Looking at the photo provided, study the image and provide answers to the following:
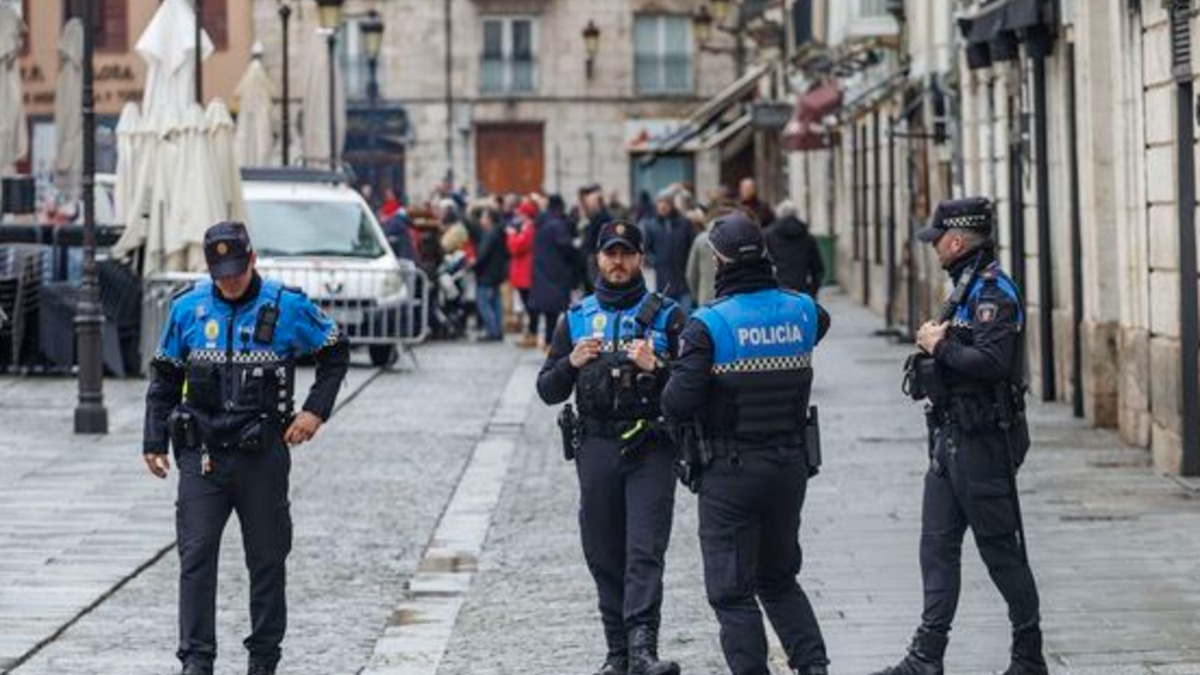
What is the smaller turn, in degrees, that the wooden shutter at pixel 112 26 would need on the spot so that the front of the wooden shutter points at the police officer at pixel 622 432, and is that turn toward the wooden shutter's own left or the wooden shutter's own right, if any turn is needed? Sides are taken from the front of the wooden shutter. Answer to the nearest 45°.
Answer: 0° — it already faces them

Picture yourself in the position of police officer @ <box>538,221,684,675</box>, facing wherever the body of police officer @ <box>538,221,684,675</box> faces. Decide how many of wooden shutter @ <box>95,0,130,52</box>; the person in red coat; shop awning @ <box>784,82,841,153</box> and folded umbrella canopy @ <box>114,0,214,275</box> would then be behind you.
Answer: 4

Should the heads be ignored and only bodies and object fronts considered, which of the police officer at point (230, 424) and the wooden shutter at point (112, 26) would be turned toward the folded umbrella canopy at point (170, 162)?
the wooden shutter

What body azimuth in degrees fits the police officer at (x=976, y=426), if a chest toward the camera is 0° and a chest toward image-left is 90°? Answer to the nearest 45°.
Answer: approximately 90°

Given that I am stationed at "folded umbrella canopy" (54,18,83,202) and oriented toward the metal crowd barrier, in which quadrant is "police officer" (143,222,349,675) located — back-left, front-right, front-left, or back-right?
front-right

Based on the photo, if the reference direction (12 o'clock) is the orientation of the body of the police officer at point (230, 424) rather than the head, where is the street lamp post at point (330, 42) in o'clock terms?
The street lamp post is roughly at 6 o'clock from the police officer.

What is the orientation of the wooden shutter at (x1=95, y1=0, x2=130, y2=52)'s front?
toward the camera

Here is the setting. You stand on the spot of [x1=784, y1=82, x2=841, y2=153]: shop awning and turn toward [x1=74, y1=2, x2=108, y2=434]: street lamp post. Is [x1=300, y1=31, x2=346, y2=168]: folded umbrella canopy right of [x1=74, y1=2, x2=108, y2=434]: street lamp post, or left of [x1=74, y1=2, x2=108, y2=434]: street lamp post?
right

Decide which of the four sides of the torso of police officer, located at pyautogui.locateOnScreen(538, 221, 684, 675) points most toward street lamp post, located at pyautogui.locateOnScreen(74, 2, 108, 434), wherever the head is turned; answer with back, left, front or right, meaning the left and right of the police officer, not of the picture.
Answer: back

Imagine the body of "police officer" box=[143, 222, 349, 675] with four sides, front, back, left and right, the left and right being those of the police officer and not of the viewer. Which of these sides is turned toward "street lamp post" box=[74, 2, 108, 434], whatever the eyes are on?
back
